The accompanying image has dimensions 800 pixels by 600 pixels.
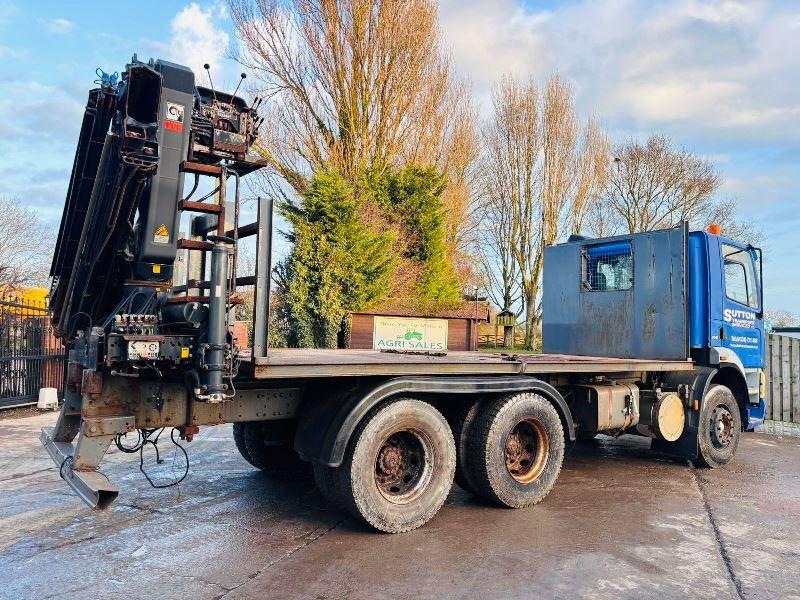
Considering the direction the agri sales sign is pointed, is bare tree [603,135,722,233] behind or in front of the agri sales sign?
behind

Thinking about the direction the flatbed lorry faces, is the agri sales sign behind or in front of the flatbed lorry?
in front

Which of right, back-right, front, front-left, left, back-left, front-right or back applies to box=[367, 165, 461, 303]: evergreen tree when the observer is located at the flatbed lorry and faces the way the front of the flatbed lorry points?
front-left

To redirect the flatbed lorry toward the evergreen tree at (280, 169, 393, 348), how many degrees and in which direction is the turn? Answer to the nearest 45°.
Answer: approximately 45° to its left

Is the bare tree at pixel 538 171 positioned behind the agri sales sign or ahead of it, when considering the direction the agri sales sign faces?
behind

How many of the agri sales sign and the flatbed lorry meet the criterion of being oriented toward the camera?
1

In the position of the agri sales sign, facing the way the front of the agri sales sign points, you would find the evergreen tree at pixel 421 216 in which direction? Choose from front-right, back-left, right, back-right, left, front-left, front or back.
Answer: back

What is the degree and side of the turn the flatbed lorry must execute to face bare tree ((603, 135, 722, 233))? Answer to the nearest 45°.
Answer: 0° — it already faces it

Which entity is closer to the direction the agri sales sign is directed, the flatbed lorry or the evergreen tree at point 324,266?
the flatbed lorry

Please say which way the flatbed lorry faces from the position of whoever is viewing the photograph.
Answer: facing away from the viewer and to the right of the viewer
